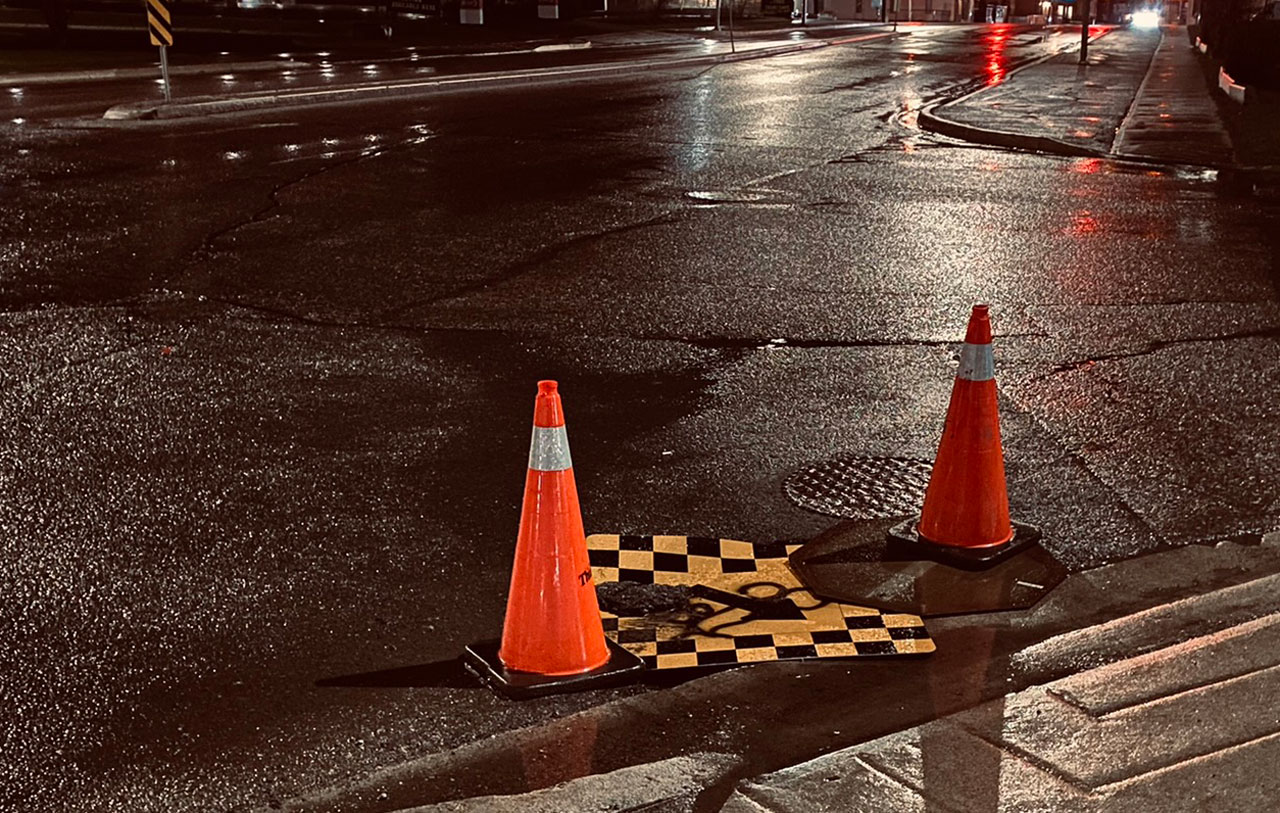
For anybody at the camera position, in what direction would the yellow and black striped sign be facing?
facing the viewer

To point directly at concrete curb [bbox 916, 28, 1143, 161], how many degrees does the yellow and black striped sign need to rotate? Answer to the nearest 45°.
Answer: approximately 45° to its left

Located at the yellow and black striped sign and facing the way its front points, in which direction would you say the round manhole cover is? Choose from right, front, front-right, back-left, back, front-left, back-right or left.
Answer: front

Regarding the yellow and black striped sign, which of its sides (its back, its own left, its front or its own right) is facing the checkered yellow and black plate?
front

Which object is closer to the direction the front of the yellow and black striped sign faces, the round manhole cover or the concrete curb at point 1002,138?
the round manhole cover

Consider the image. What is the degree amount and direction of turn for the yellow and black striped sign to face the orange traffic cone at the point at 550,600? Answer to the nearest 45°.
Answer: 0° — it already faces it

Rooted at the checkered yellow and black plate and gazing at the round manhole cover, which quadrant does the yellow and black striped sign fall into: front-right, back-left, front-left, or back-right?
front-left

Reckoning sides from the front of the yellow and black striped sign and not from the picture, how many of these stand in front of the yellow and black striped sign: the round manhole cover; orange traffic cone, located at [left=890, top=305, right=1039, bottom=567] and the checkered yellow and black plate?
3

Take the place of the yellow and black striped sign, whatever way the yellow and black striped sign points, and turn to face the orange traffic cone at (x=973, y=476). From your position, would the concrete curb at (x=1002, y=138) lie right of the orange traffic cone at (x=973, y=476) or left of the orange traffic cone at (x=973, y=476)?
left

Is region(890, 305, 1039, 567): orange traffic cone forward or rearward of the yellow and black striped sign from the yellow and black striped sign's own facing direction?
forward
